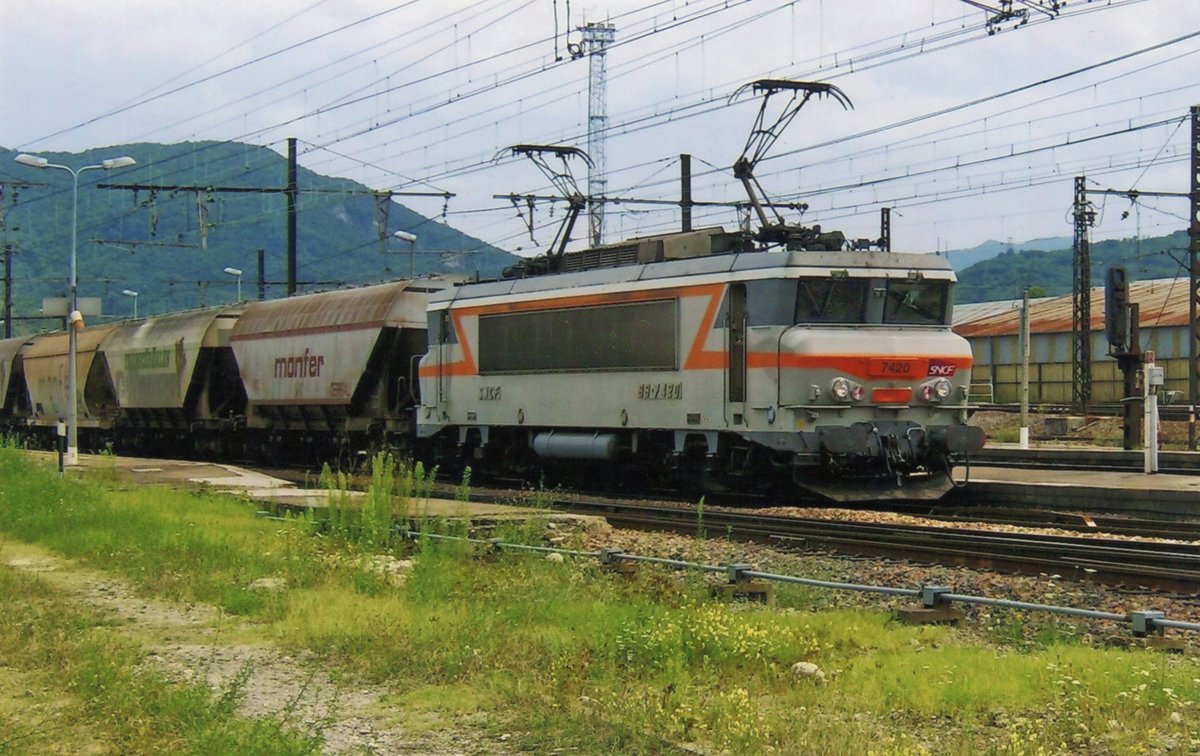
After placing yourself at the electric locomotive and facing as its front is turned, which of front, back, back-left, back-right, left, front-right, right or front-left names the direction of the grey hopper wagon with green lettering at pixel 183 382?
back

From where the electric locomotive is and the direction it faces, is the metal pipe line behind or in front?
in front

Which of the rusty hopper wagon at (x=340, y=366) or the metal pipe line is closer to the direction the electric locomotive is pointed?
the metal pipe line

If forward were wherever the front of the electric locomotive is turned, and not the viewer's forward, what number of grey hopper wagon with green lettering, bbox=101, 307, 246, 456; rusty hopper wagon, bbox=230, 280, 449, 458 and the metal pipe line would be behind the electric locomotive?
2

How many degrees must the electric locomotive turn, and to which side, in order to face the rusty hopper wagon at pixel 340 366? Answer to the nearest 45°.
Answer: approximately 180°

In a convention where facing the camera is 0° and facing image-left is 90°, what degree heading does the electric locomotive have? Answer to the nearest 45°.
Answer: approximately 315°

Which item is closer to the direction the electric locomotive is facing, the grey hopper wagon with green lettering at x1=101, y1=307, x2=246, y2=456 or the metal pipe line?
the metal pipe line
